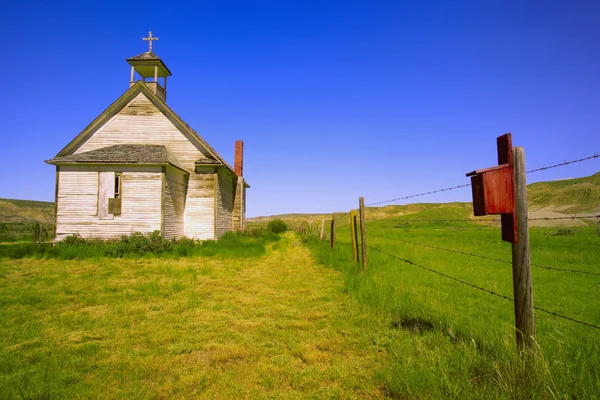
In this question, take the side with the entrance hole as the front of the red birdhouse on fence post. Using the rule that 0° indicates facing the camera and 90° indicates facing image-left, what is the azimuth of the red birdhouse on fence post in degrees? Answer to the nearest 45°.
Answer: approximately 45°

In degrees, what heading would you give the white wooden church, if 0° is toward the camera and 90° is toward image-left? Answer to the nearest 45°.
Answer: approximately 0°

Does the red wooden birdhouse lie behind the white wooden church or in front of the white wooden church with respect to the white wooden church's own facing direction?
in front

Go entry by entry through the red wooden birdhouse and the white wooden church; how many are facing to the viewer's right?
0
